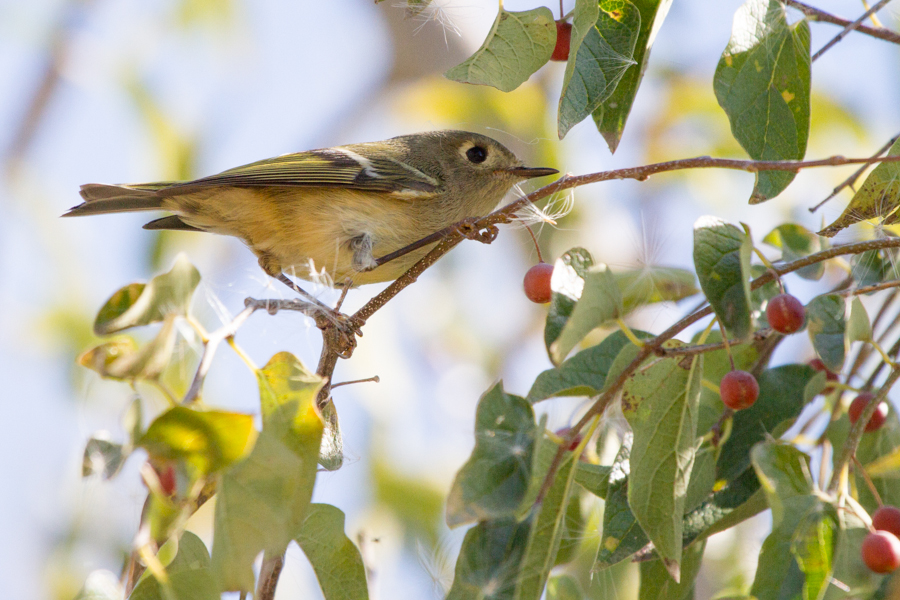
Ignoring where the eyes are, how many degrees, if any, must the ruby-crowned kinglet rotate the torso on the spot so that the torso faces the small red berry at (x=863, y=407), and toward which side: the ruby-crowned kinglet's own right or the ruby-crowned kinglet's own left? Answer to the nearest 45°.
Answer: approximately 45° to the ruby-crowned kinglet's own right

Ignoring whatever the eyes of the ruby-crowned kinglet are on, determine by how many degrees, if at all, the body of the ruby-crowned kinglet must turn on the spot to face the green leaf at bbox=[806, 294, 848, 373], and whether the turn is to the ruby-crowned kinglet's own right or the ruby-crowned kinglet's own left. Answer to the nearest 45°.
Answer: approximately 45° to the ruby-crowned kinglet's own right

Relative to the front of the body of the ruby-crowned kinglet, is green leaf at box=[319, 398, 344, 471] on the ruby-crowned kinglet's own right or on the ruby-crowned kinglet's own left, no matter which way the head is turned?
on the ruby-crowned kinglet's own right

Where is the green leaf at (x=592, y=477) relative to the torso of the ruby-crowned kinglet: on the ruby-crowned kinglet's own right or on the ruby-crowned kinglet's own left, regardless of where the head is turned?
on the ruby-crowned kinglet's own right

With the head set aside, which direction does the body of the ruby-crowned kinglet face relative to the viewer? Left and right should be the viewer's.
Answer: facing to the right of the viewer

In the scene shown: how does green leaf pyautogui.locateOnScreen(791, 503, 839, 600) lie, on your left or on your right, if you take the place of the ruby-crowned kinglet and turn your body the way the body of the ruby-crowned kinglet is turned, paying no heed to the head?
on your right

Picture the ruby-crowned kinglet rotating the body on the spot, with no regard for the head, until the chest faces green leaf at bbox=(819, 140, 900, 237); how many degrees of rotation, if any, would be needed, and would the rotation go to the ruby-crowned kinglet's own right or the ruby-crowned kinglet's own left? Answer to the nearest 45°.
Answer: approximately 45° to the ruby-crowned kinglet's own right
